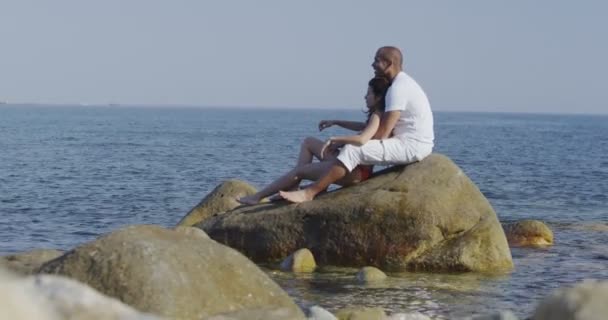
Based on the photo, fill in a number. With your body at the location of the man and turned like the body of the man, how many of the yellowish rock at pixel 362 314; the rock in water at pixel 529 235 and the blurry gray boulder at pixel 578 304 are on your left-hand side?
2

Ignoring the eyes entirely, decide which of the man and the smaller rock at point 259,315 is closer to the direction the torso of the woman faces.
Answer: the smaller rock

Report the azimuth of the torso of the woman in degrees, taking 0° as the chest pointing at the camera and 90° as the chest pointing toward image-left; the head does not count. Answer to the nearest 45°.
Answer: approximately 90°

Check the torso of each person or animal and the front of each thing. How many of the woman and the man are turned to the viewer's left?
2

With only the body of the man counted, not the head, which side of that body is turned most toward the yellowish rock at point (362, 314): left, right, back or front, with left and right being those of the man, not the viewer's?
left

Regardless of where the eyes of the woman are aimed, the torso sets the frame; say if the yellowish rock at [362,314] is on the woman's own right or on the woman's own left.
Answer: on the woman's own left

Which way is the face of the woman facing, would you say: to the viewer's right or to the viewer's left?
to the viewer's left

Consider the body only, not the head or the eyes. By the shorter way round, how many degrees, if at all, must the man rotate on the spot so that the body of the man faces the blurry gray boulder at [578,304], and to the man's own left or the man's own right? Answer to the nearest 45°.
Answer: approximately 90° to the man's own left

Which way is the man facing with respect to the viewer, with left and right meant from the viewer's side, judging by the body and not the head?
facing to the left of the viewer

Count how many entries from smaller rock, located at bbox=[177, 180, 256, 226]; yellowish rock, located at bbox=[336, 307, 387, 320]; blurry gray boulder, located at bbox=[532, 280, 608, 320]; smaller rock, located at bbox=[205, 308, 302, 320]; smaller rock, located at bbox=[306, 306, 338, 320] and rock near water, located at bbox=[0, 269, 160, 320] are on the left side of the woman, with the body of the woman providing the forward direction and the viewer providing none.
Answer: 5

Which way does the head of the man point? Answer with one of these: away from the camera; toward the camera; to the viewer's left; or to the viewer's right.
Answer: to the viewer's left
